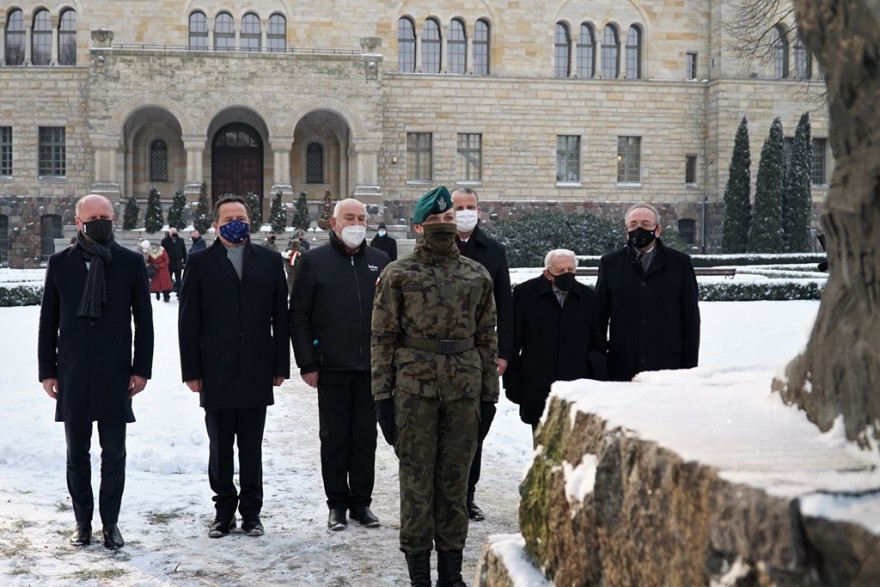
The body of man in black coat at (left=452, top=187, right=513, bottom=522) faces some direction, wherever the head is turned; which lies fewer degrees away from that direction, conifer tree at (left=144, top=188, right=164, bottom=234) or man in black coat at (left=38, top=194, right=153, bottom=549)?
the man in black coat

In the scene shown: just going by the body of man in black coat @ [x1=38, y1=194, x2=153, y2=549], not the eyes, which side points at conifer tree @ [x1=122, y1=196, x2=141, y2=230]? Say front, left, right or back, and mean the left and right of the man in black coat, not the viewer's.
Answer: back

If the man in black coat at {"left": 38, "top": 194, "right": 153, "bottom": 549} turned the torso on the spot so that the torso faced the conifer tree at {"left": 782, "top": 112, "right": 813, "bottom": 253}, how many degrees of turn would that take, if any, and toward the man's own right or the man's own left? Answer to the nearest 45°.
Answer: approximately 135° to the man's own left

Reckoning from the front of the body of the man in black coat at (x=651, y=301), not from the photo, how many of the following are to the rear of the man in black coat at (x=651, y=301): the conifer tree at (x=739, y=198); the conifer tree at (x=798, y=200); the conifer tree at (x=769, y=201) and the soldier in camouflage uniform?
3

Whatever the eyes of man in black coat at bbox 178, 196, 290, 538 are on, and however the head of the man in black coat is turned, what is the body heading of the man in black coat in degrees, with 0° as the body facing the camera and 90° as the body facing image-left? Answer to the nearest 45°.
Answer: approximately 0°

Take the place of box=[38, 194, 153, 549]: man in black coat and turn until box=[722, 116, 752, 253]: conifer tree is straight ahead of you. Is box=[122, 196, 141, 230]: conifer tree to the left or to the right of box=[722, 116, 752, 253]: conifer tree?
left

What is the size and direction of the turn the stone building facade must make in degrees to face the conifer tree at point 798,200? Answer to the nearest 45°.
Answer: approximately 90° to its left

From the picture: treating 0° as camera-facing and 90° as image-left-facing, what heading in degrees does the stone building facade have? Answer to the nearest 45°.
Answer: approximately 0°

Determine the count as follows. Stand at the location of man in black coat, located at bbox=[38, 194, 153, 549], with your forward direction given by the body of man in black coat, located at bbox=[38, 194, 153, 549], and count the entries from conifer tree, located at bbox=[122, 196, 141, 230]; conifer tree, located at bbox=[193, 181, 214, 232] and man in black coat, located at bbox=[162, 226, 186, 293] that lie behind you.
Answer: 3

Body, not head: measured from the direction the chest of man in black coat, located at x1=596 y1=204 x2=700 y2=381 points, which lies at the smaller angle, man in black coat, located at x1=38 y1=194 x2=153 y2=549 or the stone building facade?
the man in black coat

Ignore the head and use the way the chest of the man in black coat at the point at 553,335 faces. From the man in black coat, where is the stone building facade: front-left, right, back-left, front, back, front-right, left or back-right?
back

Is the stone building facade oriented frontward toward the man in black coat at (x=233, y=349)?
yes
